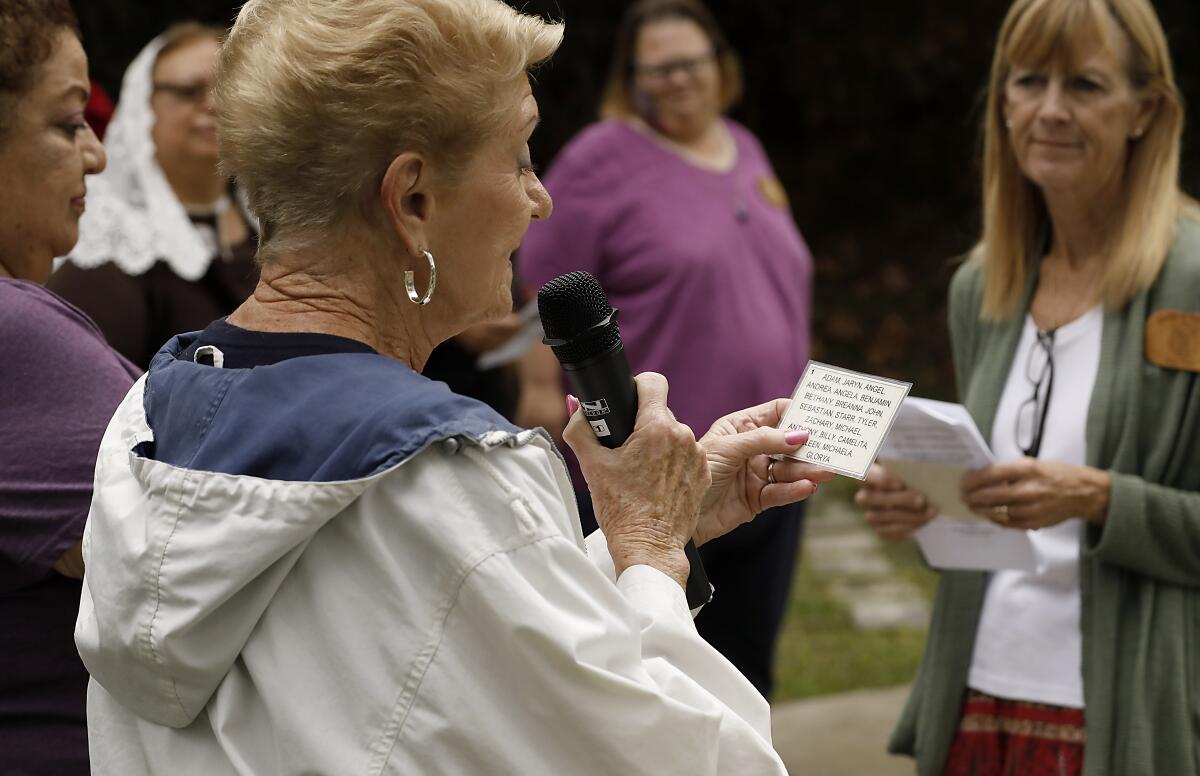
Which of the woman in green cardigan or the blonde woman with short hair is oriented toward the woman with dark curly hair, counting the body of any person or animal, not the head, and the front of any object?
the woman in green cardigan

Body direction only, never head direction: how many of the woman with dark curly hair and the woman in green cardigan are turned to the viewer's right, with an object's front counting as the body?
1

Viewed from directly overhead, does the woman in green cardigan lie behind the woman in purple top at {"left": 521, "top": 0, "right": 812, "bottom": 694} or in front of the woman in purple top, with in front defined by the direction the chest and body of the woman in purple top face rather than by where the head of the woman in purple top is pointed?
in front

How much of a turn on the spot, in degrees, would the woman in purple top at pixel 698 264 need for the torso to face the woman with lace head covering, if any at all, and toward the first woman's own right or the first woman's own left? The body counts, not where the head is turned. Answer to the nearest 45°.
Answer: approximately 90° to the first woman's own right

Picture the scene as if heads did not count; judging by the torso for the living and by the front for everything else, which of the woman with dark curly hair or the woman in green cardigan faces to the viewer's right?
the woman with dark curly hair

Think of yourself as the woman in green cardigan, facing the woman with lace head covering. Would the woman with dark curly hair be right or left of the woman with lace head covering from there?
left

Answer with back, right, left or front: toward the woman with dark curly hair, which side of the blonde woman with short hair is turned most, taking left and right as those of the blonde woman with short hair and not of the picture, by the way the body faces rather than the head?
left

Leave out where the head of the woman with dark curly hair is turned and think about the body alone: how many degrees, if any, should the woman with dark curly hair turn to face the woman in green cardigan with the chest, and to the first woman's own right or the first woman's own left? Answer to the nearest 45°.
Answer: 0° — they already face them

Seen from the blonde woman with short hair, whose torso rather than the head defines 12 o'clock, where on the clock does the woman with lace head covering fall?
The woman with lace head covering is roughly at 10 o'clock from the blonde woman with short hair.

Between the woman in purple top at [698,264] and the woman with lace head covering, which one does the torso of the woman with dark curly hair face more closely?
the woman in purple top

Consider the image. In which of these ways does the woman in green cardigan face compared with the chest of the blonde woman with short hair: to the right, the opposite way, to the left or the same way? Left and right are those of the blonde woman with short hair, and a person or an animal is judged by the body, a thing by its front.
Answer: the opposite way

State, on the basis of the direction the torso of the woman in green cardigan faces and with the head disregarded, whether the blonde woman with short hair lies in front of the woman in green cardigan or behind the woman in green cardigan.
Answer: in front

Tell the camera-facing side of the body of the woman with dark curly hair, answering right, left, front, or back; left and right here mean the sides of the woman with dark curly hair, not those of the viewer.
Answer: right

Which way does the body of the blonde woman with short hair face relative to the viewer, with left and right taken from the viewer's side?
facing away from the viewer and to the right of the viewer
